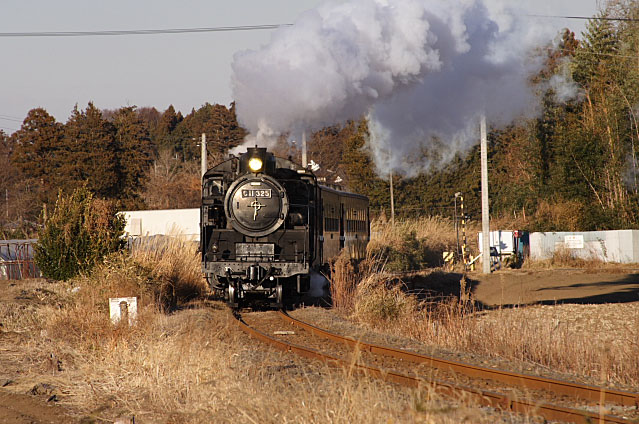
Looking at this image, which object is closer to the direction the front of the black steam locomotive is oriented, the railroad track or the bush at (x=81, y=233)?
the railroad track

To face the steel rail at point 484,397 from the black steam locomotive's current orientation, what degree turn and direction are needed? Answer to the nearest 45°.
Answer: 0° — it already faces it

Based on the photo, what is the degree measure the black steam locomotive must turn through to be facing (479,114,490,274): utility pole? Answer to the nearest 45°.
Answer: approximately 135° to its left

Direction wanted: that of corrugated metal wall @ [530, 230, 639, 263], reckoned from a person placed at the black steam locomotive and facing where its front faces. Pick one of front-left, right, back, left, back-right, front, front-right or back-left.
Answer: back-left

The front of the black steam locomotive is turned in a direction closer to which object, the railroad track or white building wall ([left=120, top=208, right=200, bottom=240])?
the railroad track

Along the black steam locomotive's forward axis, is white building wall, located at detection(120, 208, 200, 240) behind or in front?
behind

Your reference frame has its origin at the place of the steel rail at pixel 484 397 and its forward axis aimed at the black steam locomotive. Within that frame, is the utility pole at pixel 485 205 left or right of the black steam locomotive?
right

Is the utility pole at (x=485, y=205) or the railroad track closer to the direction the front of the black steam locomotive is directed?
the railroad track

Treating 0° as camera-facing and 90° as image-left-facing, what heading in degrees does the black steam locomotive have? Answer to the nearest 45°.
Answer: approximately 0°

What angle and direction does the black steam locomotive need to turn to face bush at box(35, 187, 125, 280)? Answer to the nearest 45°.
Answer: approximately 135° to its right

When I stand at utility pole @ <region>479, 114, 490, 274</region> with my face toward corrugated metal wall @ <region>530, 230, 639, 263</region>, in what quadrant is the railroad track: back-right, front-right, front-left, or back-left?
back-right

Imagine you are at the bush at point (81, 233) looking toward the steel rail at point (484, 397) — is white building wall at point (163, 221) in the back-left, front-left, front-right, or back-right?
back-left
